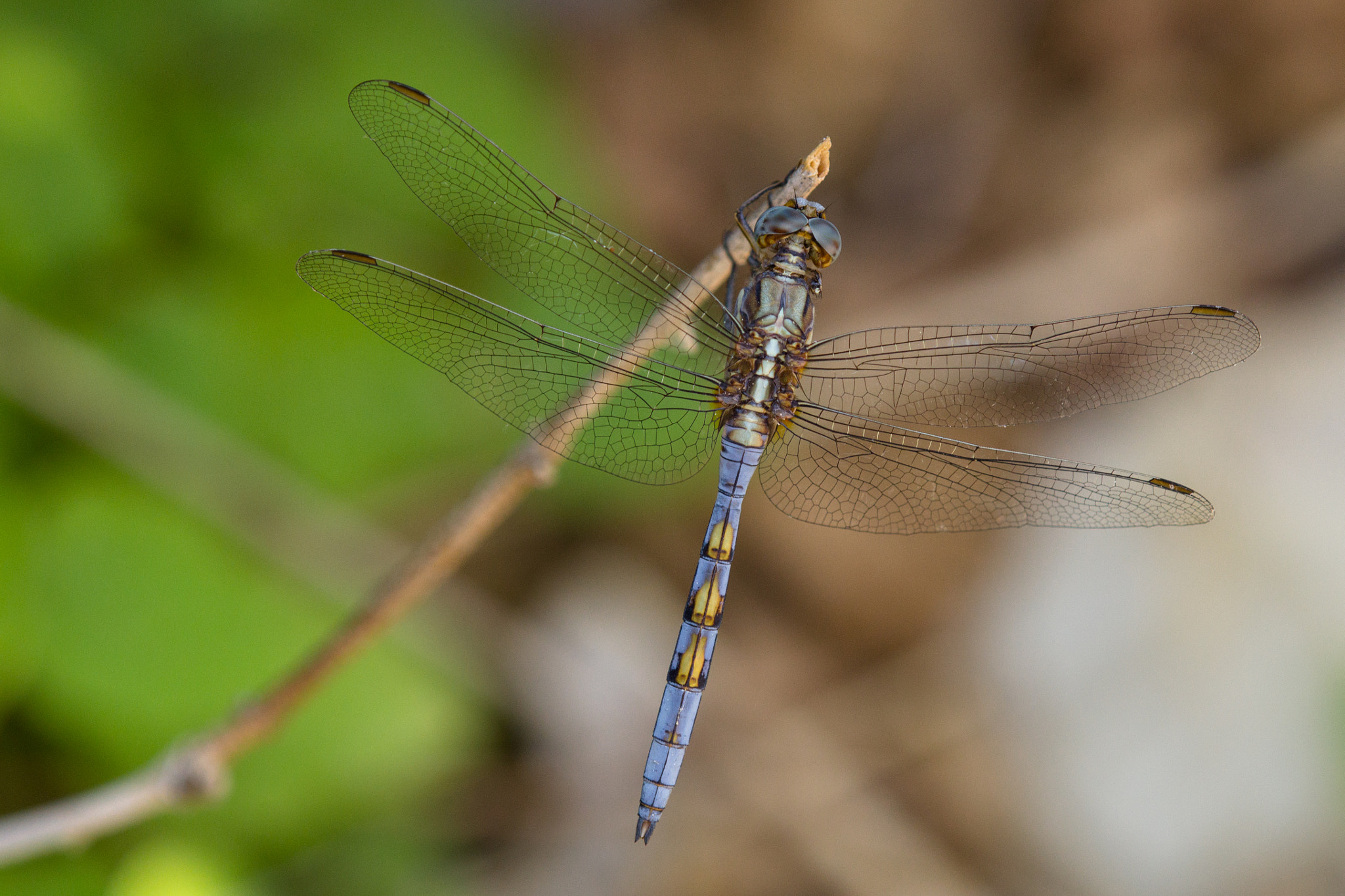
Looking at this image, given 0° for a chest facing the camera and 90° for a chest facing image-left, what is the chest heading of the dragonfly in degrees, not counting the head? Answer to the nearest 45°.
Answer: approximately 180°
